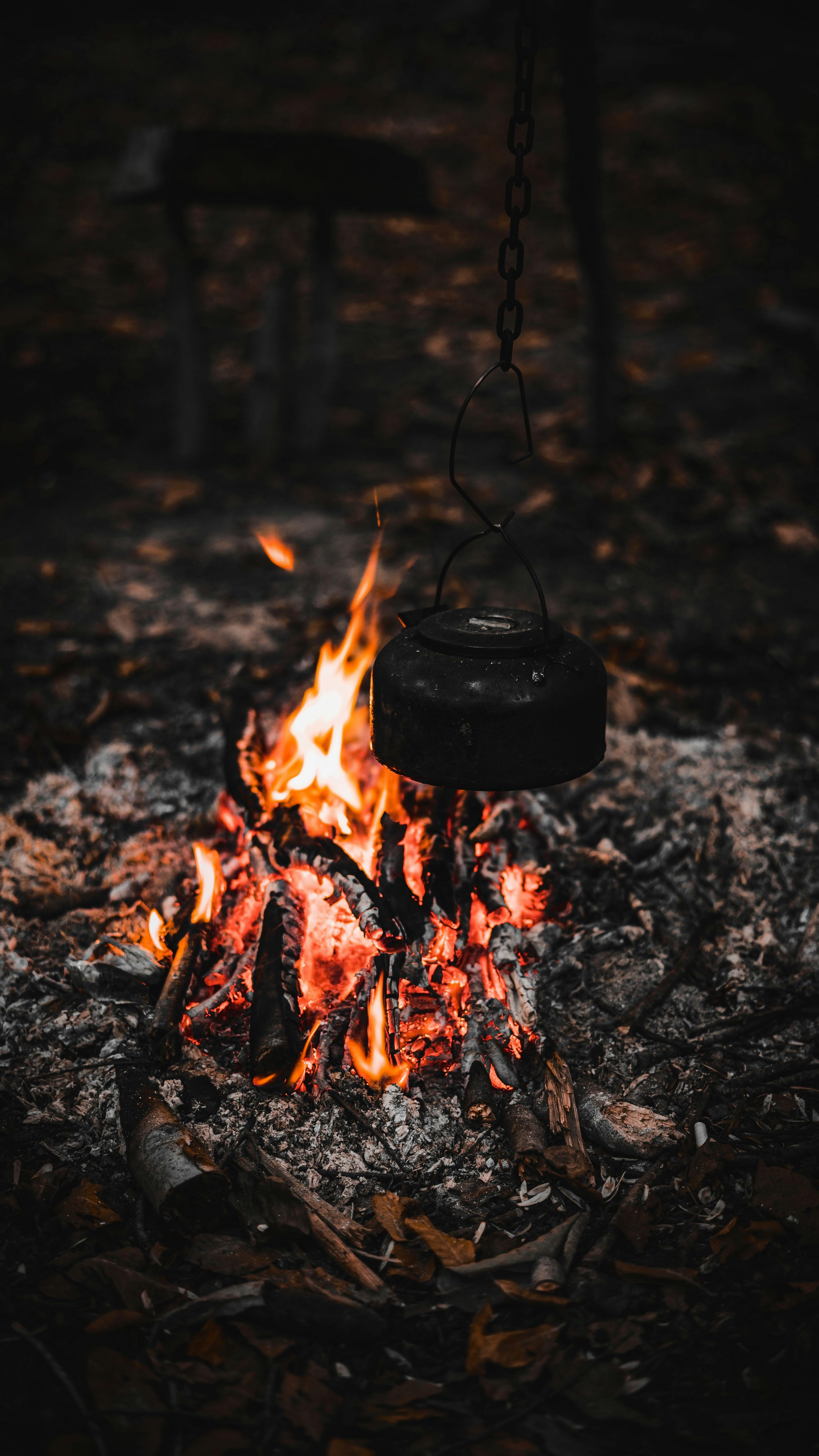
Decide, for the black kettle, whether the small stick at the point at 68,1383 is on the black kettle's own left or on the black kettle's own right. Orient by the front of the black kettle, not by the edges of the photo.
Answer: on the black kettle's own left

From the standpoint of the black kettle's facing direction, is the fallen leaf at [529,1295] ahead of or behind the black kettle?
behind

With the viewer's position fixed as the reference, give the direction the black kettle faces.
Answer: facing away from the viewer and to the left of the viewer

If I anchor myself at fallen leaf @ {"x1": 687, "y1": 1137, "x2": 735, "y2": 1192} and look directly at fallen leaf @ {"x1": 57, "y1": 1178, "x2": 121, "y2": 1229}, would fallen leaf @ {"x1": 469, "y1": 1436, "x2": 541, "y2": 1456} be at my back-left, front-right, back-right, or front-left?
front-left

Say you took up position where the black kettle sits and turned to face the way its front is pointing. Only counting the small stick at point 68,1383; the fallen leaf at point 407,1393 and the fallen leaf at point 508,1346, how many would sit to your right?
0

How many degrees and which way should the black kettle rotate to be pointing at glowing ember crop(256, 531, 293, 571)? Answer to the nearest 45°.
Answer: approximately 45° to its right
